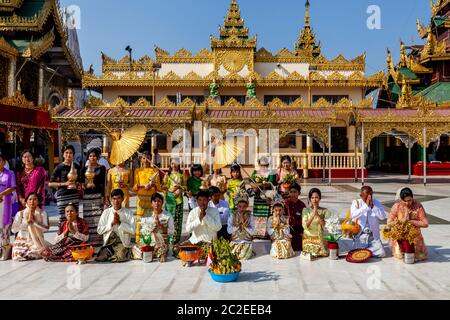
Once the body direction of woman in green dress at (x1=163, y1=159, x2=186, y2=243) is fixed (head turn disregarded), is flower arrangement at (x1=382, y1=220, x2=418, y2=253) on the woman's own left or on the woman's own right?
on the woman's own left

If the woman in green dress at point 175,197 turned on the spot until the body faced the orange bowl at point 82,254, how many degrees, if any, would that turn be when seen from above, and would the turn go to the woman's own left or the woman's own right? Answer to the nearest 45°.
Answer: approximately 45° to the woman's own right

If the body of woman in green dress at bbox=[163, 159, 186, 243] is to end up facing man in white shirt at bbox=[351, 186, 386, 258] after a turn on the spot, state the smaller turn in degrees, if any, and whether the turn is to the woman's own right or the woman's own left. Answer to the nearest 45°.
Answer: approximately 90° to the woman's own left

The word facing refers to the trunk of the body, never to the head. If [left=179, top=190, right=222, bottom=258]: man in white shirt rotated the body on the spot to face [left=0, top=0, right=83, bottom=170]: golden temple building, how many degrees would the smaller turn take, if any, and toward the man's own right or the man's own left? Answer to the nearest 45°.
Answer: approximately 135° to the man's own right

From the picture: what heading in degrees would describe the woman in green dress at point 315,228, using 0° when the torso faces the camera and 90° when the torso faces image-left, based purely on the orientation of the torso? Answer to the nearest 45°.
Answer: approximately 0°

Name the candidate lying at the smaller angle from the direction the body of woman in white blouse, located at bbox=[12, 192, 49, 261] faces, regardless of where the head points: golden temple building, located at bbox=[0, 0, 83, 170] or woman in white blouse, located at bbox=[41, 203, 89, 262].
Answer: the woman in white blouse
